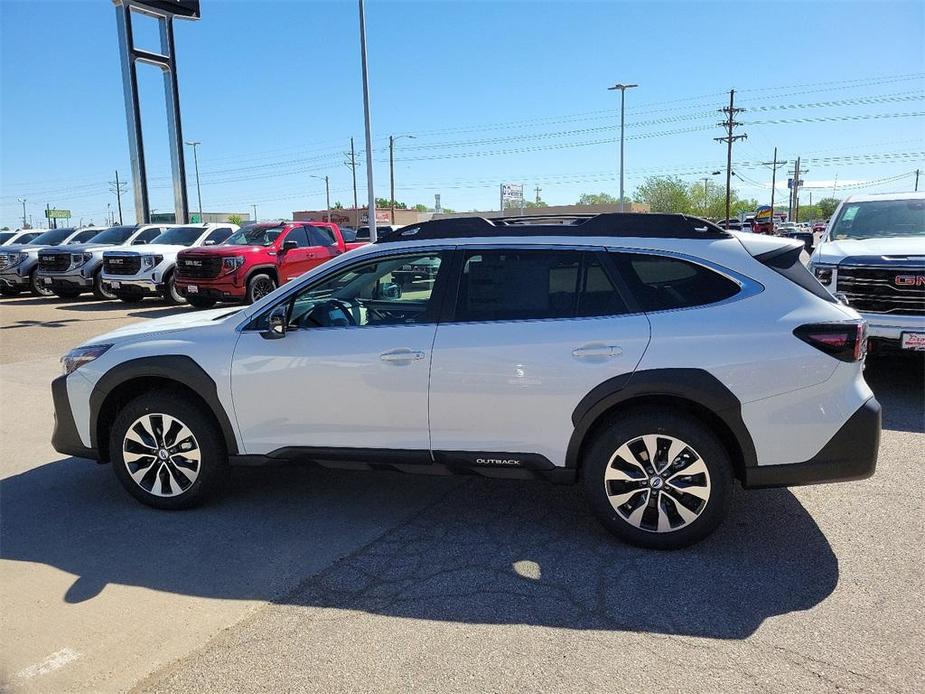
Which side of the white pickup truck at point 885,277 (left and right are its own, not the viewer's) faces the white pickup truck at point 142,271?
right

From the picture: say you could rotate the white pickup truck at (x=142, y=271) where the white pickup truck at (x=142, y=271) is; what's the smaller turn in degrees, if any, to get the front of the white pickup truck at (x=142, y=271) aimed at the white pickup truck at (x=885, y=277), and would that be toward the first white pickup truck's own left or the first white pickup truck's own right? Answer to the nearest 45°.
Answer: approximately 90° to the first white pickup truck's own left

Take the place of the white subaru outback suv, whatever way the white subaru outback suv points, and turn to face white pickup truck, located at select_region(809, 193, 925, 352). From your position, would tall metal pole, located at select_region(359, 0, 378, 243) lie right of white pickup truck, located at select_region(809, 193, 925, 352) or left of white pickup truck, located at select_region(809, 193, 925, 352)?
left

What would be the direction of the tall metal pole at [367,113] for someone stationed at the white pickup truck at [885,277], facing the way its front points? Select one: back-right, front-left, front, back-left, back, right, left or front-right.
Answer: back-right

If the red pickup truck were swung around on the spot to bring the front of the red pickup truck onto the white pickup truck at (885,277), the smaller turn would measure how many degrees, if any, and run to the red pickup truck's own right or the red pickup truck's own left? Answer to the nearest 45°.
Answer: approximately 90° to the red pickup truck's own left

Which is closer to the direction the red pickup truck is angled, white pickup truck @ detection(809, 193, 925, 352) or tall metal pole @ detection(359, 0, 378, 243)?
the white pickup truck

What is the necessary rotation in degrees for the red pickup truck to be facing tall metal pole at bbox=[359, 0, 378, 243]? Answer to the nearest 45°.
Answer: approximately 180°

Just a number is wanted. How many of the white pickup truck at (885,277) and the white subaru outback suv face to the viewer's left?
1

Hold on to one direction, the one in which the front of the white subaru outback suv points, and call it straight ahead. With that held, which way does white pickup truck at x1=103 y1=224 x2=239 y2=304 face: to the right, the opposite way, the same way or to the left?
to the left

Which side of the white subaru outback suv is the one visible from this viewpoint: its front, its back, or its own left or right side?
left
